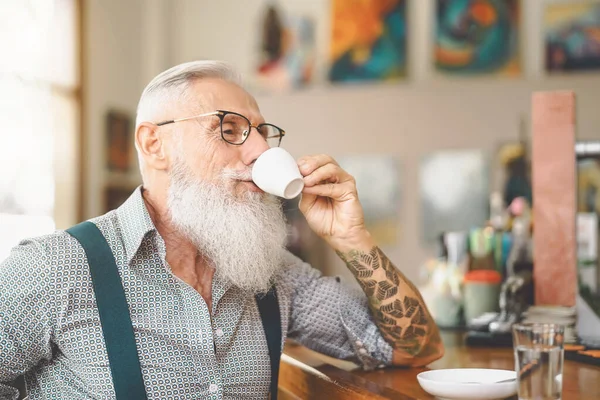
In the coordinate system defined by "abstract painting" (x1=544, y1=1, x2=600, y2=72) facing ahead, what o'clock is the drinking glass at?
The drinking glass is roughly at 12 o'clock from the abstract painting.

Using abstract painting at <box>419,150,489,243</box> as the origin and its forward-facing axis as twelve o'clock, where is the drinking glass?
The drinking glass is roughly at 12 o'clock from the abstract painting.

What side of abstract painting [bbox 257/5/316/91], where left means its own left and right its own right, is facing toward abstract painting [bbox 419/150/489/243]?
left

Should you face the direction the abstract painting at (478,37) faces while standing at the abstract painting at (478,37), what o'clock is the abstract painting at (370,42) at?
the abstract painting at (370,42) is roughly at 3 o'clock from the abstract painting at (478,37).

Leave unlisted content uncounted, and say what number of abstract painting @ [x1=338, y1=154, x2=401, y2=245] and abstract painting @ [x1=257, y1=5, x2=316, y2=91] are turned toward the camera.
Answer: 2

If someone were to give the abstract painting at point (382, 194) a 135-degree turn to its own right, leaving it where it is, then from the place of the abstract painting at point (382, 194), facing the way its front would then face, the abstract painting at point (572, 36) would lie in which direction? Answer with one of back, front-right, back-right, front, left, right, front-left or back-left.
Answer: back-right
